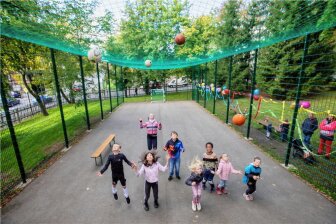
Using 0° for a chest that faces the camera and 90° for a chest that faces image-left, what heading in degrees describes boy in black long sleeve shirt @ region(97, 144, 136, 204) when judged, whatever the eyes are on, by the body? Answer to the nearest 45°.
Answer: approximately 0°

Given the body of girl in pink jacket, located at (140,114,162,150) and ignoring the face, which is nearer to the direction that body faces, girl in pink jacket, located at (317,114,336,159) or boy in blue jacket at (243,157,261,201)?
the boy in blue jacket

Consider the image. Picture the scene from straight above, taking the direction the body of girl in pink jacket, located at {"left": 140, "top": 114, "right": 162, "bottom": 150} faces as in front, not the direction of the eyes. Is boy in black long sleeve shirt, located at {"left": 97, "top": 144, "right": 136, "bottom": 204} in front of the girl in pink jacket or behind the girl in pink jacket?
in front

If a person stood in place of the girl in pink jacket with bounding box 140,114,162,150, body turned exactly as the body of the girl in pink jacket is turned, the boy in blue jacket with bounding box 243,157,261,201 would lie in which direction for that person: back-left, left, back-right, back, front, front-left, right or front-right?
front-left

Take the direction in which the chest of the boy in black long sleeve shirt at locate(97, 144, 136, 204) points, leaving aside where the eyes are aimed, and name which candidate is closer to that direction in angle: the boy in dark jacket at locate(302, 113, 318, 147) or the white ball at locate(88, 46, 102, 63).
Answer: the boy in dark jacket

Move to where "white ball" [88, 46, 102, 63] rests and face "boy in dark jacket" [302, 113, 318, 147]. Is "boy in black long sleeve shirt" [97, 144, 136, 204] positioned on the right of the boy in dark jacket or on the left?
right

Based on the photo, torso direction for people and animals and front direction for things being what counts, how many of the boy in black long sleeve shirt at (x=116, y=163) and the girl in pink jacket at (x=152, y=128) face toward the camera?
2

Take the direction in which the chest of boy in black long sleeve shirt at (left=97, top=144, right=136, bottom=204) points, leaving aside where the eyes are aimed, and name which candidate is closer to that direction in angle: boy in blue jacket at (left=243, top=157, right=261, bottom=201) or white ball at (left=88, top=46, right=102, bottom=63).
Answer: the boy in blue jacket

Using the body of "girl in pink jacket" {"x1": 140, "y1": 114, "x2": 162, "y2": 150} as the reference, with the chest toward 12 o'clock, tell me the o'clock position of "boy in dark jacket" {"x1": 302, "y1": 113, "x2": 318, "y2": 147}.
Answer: The boy in dark jacket is roughly at 9 o'clock from the girl in pink jacket.

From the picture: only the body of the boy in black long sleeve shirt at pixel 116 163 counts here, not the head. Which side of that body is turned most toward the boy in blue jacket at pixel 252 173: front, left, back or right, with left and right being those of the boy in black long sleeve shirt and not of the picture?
left

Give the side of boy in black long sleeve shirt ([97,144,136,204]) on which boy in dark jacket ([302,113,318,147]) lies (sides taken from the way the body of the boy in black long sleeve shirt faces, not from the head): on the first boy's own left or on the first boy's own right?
on the first boy's own left
